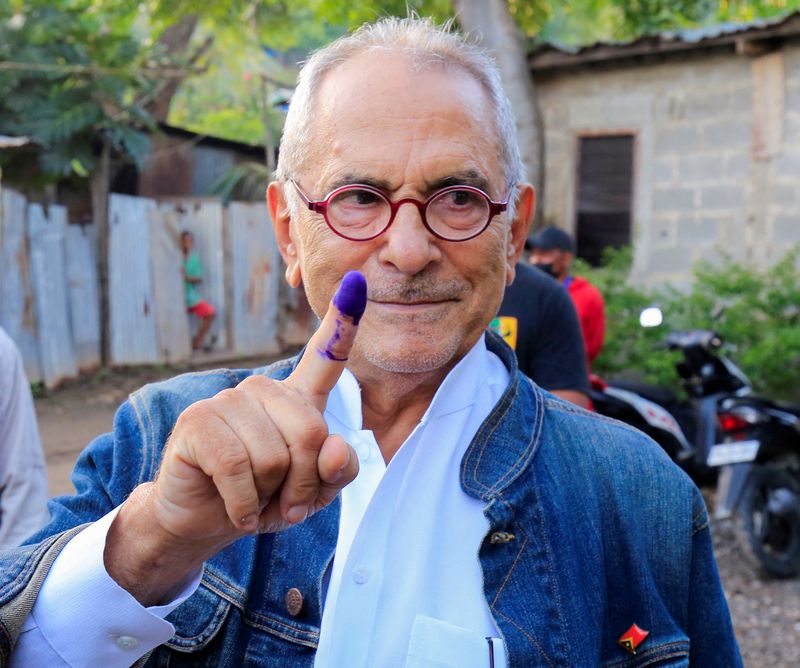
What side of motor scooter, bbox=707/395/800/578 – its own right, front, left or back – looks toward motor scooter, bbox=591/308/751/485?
left

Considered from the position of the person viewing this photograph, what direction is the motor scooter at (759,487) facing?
facing away from the viewer and to the right of the viewer
